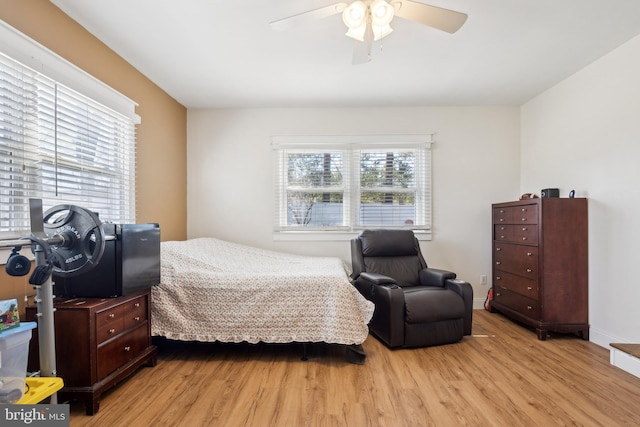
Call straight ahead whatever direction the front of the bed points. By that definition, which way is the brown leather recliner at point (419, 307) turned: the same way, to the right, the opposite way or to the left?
to the right

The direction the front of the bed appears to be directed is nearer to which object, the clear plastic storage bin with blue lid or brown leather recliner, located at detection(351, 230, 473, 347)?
the brown leather recliner

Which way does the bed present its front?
to the viewer's right

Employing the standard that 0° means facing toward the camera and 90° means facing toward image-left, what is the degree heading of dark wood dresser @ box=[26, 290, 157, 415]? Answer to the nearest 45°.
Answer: approximately 315°

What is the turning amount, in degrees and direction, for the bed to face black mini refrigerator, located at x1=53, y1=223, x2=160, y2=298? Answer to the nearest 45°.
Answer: approximately 180°

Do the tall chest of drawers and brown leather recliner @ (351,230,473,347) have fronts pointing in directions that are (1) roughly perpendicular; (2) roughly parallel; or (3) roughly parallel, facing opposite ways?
roughly perpendicular

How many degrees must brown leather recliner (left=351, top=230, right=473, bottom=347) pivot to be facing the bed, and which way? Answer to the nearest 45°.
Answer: approximately 90° to its right

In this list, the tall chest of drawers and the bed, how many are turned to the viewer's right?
1
